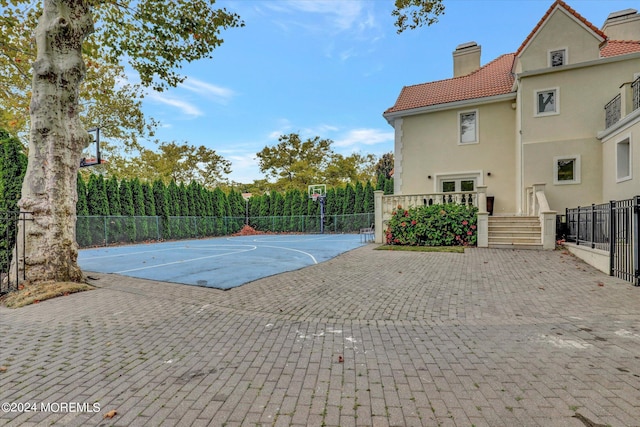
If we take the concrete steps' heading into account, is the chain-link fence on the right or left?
on its right

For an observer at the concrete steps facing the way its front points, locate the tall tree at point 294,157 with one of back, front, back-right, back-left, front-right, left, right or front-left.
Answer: back-right

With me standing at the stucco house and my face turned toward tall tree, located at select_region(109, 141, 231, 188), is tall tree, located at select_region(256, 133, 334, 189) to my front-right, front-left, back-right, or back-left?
front-right

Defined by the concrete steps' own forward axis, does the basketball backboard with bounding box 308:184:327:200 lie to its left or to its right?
on its right

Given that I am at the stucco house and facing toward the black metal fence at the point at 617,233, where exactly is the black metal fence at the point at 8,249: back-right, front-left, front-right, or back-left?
front-right

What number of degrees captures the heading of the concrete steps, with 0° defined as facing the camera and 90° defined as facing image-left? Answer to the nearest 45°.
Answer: approximately 0°

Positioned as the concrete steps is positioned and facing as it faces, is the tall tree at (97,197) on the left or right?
on its right
